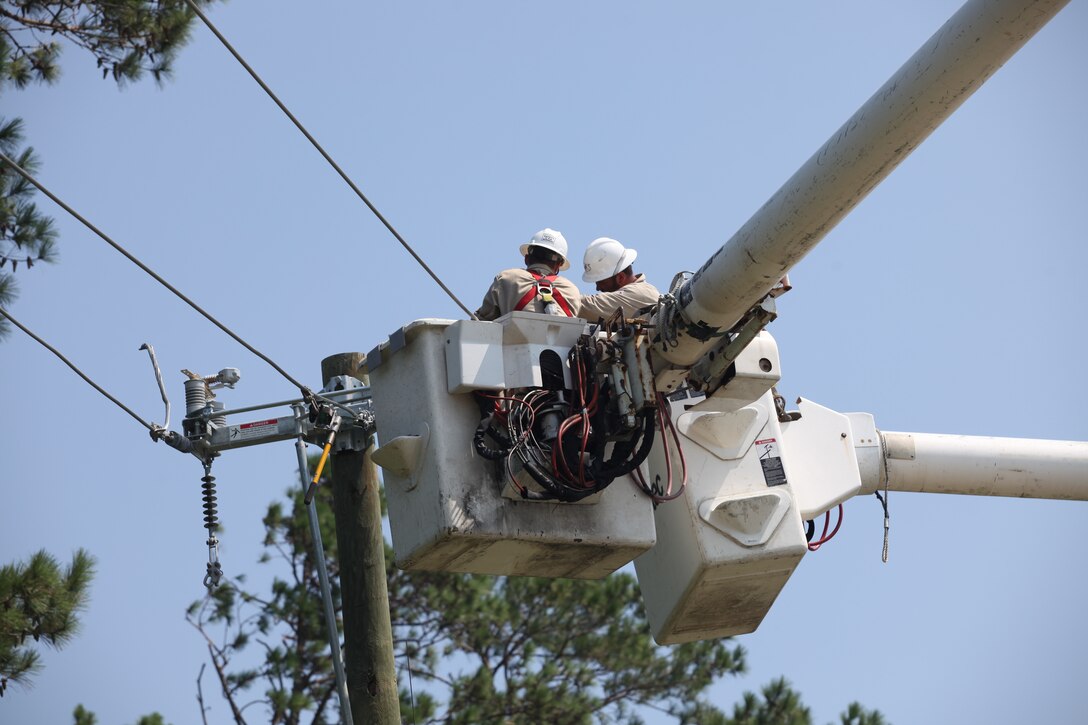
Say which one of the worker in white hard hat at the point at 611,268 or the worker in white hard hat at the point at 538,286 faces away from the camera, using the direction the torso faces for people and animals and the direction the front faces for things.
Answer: the worker in white hard hat at the point at 538,286

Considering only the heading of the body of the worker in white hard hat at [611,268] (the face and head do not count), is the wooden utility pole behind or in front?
in front

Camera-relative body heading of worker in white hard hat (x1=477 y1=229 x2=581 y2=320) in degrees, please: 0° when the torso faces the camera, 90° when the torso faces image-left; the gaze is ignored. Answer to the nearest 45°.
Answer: approximately 180°

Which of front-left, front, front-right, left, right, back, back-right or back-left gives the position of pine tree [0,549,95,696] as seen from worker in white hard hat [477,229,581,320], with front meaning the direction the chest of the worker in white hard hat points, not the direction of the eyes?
front-left
